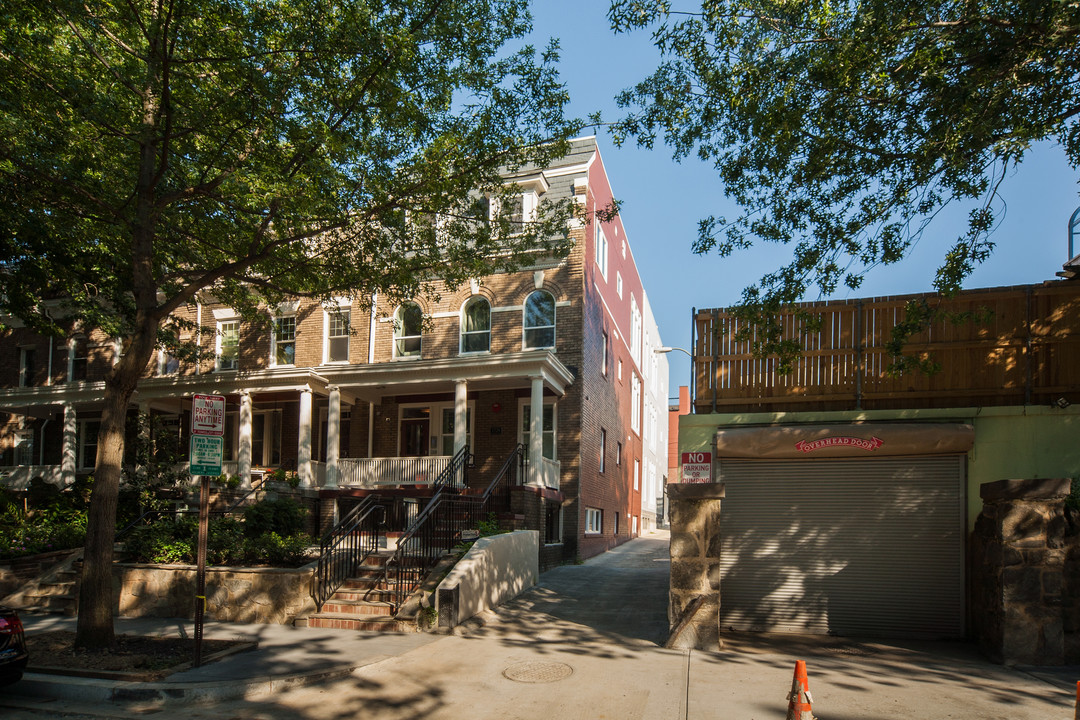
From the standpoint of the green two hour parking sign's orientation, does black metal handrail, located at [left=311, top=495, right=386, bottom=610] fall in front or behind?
behind

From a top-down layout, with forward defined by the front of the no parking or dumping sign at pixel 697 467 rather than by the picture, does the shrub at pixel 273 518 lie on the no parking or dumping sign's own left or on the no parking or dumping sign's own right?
on the no parking or dumping sign's own right

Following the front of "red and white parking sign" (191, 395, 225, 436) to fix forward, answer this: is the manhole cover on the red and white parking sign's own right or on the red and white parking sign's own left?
on the red and white parking sign's own left

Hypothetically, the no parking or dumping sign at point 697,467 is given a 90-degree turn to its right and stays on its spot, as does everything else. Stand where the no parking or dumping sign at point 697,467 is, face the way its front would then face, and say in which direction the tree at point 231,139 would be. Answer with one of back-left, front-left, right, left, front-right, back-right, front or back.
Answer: front

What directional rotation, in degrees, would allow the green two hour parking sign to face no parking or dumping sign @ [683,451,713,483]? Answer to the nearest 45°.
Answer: approximately 90° to its left

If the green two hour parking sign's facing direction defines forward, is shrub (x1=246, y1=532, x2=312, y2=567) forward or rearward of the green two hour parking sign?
rearward

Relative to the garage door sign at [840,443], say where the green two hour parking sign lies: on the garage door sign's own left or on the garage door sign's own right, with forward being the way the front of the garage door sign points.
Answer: on the garage door sign's own right

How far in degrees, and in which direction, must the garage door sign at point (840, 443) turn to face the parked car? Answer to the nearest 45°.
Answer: approximately 45° to its right

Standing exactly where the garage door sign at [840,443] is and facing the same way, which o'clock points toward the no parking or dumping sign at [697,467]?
the no parking or dumping sign at [697,467] is roughly at 2 o'clock from the garage door sign at [840,443].

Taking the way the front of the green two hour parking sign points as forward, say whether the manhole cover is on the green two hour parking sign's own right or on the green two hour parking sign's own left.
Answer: on the green two hour parking sign's own left
